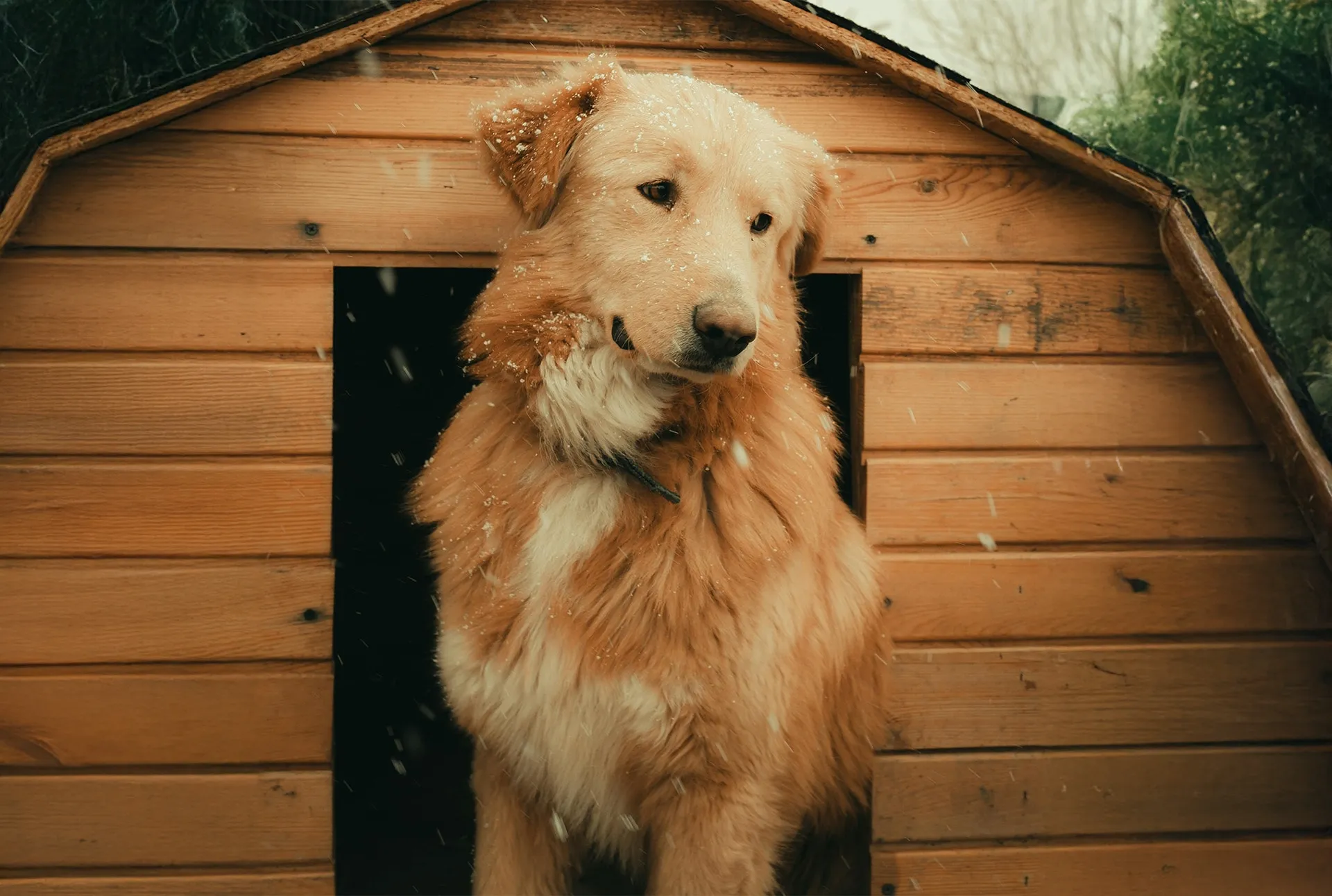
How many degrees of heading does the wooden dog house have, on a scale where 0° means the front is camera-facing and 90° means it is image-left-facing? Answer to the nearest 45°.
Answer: approximately 0°
